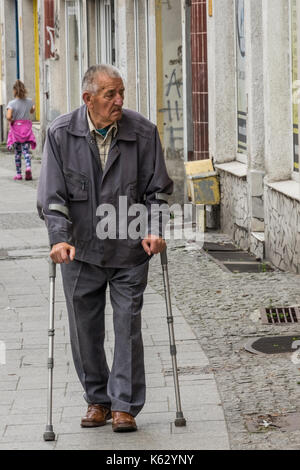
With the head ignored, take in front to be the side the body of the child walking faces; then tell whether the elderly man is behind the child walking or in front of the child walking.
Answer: behind

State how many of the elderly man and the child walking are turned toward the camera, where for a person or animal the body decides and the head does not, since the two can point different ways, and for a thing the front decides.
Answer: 1

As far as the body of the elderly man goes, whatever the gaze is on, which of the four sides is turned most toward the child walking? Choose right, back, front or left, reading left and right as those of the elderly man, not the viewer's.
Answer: back

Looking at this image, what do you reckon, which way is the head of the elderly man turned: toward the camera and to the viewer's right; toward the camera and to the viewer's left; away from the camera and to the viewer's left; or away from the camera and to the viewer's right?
toward the camera and to the viewer's right

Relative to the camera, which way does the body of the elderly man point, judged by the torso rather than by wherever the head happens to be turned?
toward the camera

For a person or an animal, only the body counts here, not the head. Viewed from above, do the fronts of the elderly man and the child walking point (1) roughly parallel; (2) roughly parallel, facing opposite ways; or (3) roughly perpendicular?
roughly parallel, facing opposite ways

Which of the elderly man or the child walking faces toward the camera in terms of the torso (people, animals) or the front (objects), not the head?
the elderly man

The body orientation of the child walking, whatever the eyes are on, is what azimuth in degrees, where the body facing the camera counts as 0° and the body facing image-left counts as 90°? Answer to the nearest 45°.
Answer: approximately 180°
